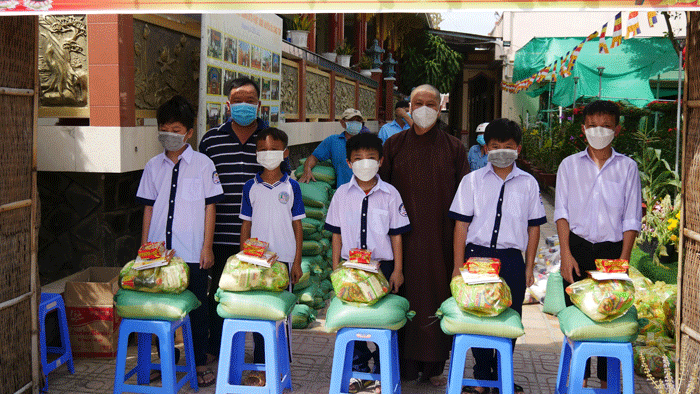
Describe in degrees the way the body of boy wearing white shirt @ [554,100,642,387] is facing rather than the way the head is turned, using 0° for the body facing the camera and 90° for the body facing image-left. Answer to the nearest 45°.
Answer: approximately 0°

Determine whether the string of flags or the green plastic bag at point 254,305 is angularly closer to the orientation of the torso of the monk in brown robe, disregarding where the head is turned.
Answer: the green plastic bag

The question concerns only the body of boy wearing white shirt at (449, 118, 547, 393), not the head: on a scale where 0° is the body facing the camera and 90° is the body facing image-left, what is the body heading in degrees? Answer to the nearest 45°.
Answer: approximately 0°

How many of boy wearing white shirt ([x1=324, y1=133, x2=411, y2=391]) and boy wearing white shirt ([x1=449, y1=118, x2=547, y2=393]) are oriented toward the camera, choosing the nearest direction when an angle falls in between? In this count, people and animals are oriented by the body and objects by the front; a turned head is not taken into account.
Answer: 2

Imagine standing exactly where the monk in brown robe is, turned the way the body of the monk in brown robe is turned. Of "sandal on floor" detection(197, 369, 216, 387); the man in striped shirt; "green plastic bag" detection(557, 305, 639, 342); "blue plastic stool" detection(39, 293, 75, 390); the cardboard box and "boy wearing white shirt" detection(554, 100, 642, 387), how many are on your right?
4

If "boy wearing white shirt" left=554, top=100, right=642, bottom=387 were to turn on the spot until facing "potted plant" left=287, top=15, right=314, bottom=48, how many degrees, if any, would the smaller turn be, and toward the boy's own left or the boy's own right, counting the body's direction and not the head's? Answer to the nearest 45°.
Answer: approximately 135° to the boy's own right

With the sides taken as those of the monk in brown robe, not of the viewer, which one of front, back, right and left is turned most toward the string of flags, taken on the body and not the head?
back
